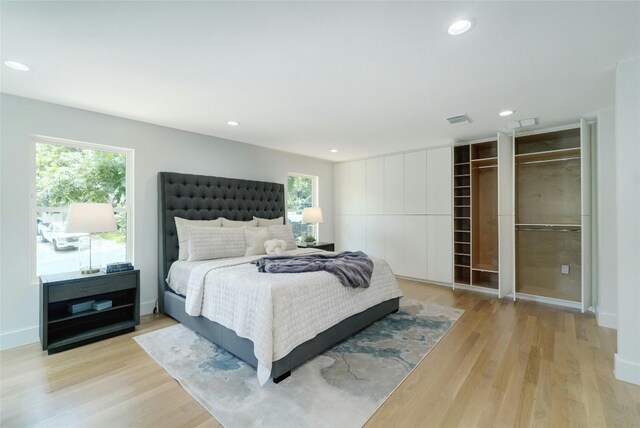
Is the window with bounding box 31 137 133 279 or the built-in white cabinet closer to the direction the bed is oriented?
the built-in white cabinet

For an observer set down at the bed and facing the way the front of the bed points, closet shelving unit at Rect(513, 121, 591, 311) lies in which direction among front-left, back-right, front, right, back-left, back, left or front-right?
front-left

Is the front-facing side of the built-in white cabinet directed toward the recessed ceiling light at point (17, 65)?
yes

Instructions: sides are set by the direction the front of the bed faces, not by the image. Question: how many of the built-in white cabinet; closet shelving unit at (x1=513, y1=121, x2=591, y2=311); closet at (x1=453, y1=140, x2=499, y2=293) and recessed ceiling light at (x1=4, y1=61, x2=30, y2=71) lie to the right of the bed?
1

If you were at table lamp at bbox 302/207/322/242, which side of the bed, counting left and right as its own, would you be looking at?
left

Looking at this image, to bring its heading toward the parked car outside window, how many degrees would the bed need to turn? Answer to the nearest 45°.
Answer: approximately 135° to its right

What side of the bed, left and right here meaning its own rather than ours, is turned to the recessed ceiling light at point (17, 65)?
right

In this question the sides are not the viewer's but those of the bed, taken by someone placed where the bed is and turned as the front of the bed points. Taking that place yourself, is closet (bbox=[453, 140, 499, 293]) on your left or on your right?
on your left

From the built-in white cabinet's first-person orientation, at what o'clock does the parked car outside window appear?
The parked car outside window is roughly at 3 o'clock from the built-in white cabinet.

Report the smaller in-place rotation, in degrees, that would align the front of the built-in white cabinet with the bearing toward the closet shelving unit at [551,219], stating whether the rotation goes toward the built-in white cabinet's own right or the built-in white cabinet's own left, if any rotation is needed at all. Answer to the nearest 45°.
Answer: approximately 135° to the built-in white cabinet's own left

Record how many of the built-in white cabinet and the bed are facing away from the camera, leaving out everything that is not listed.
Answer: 0

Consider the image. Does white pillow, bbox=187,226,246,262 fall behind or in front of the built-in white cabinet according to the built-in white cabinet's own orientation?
in front

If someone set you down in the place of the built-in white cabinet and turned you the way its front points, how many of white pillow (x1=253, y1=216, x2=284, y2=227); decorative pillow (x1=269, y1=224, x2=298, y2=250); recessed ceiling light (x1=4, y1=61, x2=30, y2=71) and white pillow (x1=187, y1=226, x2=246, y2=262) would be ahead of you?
4

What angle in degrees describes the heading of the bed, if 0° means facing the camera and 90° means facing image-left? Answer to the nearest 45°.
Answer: approximately 315°
